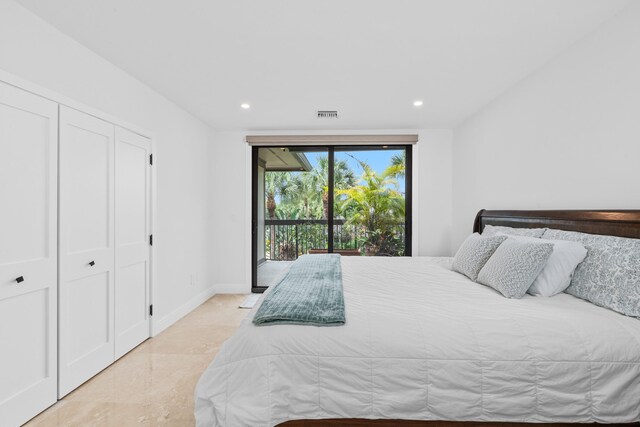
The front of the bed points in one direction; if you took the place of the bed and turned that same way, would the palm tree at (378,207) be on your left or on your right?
on your right

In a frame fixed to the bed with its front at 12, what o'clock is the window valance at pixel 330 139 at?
The window valance is roughly at 2 o'clock from the bed.

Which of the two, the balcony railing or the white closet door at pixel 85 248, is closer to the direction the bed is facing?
the white closet door

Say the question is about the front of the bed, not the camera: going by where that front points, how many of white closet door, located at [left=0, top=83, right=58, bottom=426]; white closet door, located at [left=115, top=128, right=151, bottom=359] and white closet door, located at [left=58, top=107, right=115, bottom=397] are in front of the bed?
3

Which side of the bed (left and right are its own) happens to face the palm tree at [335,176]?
right

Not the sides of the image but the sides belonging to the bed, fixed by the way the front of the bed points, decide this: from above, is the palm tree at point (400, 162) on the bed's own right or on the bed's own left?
on the bed's own right

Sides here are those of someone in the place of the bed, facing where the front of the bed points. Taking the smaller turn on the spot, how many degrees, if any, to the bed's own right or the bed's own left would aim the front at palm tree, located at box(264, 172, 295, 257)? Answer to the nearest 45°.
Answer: approximately 45° to the bed's own right

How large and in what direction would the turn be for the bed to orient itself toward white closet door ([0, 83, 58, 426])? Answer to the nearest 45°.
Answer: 0° — it already faces it

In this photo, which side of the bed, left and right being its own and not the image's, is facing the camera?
left
